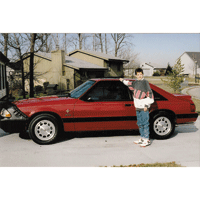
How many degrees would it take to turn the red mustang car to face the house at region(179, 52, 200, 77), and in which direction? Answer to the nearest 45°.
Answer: approximately 135° to its right

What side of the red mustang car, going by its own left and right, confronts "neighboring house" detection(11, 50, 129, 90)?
right

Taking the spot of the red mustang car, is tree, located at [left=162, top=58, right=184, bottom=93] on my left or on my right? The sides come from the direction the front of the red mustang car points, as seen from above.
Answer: on my right

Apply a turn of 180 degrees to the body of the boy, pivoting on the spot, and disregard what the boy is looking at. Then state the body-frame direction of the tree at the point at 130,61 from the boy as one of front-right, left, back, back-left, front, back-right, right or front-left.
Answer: front-left

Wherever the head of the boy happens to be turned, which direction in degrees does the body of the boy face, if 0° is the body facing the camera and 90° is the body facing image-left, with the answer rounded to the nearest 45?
approximately 45°

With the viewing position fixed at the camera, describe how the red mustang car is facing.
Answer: facing to the left of the viewer

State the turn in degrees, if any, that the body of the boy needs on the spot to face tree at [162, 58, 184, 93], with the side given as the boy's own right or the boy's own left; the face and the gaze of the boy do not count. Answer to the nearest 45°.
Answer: approximately 135° to the boy's own right
